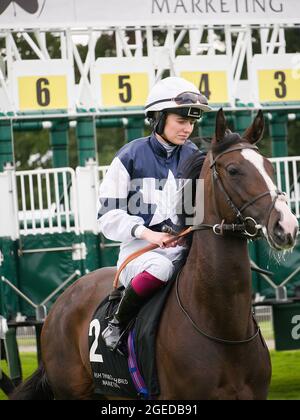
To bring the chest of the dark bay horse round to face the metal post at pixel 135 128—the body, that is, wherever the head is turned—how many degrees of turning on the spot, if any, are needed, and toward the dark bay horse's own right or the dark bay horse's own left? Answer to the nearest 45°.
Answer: approximately 135° to the dark bay horse's own left

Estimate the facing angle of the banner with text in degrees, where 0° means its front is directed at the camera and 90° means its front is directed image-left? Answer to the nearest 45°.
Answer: approximately 0°

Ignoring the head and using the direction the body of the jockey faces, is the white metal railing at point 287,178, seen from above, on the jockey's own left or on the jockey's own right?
on the jockey's own left

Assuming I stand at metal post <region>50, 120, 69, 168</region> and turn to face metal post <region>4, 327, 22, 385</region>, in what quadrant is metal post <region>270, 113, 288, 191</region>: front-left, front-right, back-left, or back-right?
back-left

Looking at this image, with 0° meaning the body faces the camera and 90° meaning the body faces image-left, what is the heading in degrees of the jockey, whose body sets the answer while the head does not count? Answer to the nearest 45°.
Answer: approximately 315°

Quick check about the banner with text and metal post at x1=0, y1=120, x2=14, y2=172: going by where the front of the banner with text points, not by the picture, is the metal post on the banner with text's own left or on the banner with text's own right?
on the banner with text's own right

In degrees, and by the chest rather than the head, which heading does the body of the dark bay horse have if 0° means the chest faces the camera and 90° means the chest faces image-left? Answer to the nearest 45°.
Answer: approximately 315°

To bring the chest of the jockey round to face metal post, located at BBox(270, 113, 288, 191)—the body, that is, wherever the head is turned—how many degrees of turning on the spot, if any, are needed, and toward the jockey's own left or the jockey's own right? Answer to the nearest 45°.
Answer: approximately 135° to the jockey's own left
